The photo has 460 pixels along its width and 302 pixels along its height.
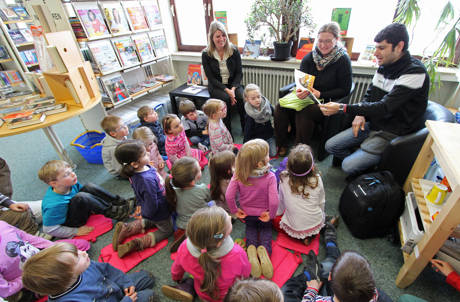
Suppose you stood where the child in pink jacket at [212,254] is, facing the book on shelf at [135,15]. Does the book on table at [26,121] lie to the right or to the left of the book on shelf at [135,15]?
left

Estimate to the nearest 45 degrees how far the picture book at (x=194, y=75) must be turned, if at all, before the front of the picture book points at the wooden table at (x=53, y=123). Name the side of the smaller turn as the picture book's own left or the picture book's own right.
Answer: approximately 45° to the picture book's own right

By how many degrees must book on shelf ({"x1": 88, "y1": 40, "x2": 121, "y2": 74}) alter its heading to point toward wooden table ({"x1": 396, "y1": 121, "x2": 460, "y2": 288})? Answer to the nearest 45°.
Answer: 0° — it already faces it

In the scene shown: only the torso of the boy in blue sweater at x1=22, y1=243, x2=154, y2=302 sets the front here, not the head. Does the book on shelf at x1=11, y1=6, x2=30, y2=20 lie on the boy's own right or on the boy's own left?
on the boy's own left

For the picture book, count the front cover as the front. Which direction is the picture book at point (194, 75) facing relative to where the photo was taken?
toward the camera

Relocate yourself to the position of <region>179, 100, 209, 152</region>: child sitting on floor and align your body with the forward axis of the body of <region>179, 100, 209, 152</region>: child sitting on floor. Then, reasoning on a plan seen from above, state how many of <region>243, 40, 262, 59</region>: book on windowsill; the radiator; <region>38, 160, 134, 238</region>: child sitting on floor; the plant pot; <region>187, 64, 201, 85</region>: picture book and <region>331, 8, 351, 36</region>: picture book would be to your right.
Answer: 1

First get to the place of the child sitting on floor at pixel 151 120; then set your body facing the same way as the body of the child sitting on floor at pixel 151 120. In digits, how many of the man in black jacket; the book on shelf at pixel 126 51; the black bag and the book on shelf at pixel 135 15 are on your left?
2

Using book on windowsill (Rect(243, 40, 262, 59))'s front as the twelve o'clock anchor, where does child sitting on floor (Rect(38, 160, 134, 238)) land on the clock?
The child sitting on floor is roughly at 1 o'clock from the book on windowsill.

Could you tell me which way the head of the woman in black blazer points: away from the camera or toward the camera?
toward the camera

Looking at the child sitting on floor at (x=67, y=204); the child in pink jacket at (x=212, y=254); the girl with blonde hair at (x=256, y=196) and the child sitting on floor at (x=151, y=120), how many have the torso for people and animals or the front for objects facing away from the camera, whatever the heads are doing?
2

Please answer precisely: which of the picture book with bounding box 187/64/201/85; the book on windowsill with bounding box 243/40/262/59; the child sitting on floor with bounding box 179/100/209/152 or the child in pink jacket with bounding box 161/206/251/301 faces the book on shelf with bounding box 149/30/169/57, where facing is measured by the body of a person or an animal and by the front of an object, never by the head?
the child in pink jacket

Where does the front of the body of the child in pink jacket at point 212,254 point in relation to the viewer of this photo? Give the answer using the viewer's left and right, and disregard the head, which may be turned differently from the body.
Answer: facing away from the viewer

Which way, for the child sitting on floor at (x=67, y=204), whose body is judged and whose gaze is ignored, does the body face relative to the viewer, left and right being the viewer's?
facing to the right of the viewer

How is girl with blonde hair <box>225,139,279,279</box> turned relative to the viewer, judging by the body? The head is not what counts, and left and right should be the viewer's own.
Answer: facing away from the viewer

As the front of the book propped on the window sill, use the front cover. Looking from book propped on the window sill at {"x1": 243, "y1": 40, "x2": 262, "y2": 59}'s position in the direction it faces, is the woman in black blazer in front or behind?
in front

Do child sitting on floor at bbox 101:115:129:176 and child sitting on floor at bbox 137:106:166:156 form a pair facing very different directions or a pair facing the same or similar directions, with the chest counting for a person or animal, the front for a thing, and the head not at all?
same or similar directions
